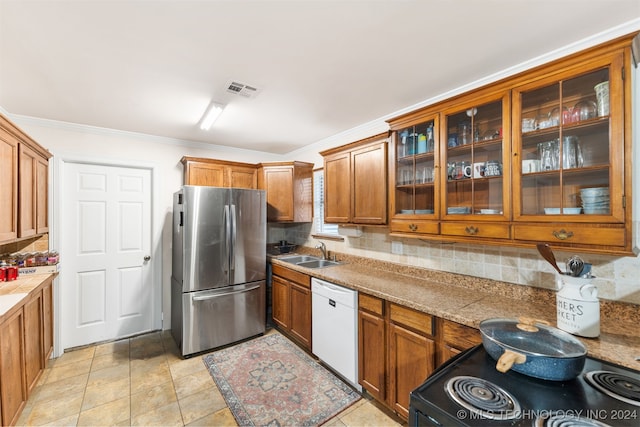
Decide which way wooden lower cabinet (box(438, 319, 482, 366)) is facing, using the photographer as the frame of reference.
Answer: facing the viewer and to the left of the viewer

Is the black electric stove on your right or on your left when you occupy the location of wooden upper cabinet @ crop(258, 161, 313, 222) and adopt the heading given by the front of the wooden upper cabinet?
on your left

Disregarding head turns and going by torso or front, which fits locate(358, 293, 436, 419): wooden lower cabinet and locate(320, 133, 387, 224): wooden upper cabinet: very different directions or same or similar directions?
same or similar directions

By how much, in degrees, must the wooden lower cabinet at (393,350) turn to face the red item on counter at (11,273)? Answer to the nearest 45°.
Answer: approximately 45° to its right

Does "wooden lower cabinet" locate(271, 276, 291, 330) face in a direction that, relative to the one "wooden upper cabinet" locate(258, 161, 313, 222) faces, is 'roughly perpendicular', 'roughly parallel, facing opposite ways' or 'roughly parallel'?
roughly parallel

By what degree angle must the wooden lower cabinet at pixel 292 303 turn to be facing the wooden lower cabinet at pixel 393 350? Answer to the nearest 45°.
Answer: approximately 90° to its left

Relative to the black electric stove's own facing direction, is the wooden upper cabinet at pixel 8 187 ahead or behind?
ahead

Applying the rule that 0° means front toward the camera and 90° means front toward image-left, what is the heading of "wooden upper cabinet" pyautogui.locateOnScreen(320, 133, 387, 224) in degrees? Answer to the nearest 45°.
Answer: approximately 45°

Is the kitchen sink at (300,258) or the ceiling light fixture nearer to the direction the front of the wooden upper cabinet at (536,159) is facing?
the ceiling light fixture

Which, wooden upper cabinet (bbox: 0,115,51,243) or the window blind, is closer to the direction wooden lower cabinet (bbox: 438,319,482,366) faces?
the wooden upper cabinet

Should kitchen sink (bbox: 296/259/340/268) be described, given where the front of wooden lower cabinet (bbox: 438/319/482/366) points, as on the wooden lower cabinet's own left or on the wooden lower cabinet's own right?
on the wooden lower cabinet's own right
